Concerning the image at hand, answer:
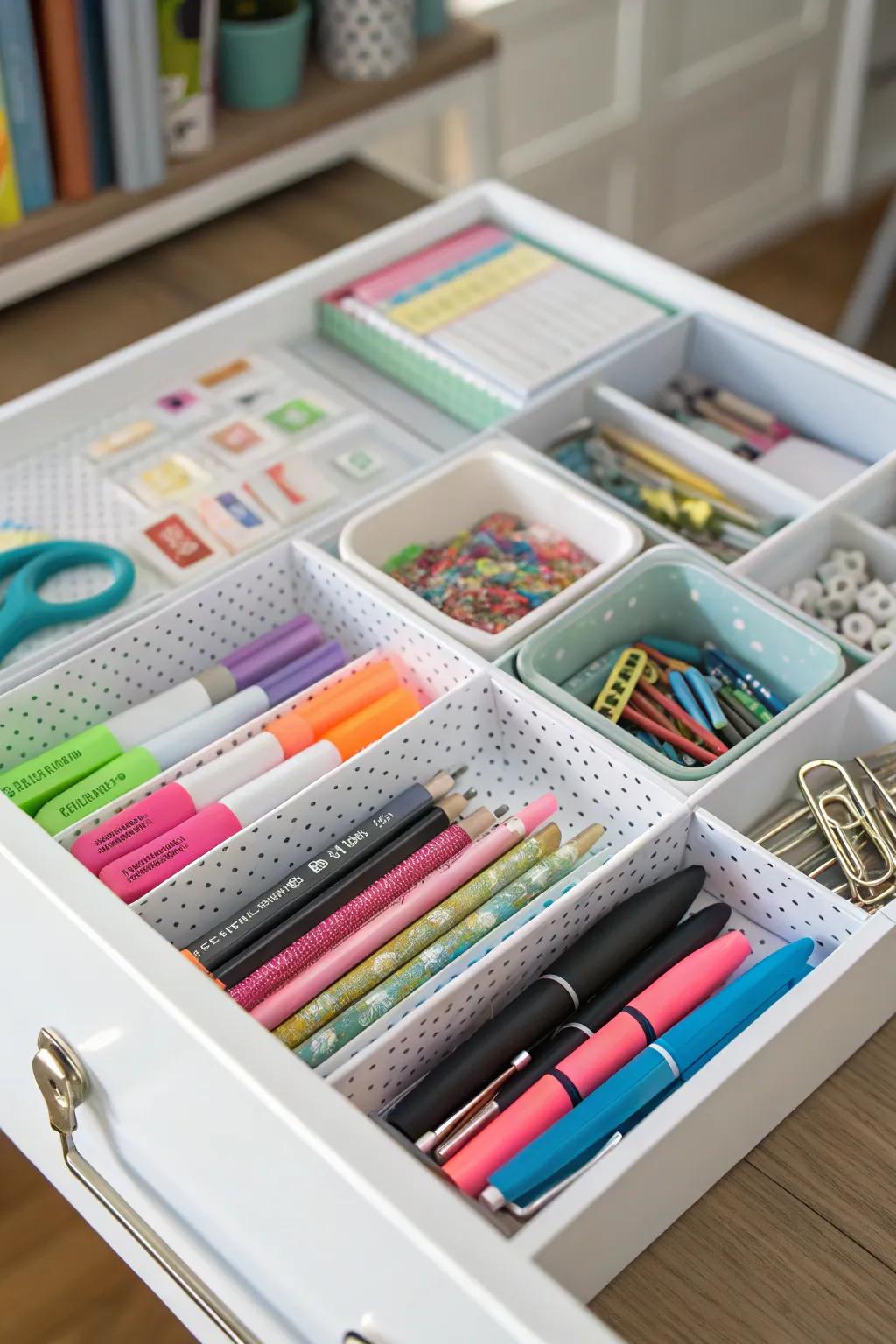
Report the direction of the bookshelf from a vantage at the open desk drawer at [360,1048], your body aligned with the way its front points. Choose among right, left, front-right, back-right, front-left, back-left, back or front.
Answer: back-right

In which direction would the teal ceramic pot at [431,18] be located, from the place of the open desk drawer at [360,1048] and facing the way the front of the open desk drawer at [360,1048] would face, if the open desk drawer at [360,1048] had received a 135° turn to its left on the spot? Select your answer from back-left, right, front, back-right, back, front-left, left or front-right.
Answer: left

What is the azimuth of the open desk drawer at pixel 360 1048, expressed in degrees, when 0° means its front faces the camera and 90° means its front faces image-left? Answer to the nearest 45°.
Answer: approximately 45°

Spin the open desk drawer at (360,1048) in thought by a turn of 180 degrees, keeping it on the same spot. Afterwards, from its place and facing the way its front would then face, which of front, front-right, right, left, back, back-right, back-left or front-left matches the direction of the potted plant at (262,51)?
front-left
